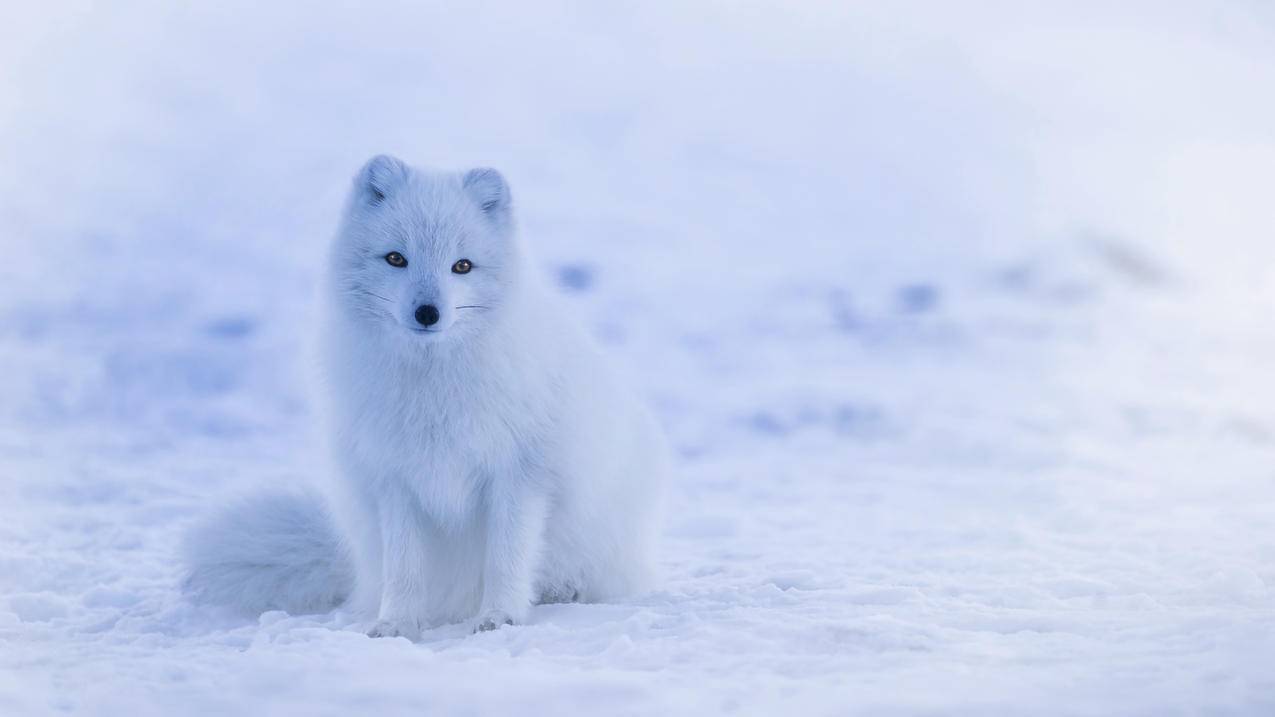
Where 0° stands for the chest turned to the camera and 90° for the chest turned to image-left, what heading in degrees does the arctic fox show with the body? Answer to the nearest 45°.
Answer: approximately 45°
